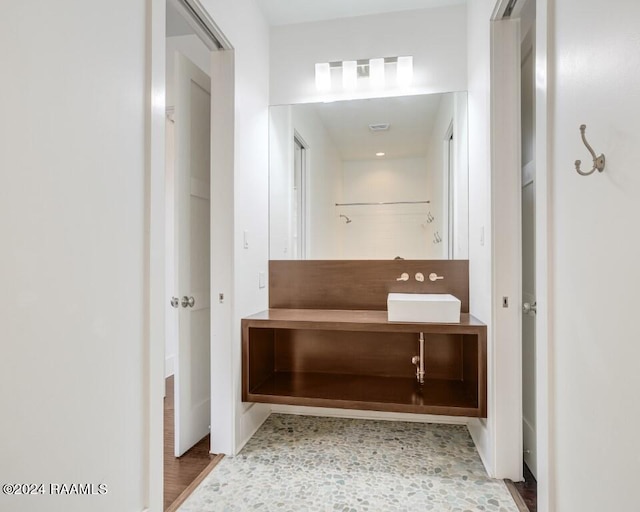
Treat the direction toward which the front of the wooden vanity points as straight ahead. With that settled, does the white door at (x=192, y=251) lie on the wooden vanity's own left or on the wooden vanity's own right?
on the wooden vanity's own right

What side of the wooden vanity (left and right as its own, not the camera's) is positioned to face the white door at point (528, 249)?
left

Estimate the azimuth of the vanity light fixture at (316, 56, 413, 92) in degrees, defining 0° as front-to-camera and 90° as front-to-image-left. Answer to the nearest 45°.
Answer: approximately 0°

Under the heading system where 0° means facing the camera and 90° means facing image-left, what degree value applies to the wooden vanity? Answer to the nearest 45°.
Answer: approximately 0°

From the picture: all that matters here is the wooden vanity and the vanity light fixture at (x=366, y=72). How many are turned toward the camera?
2
